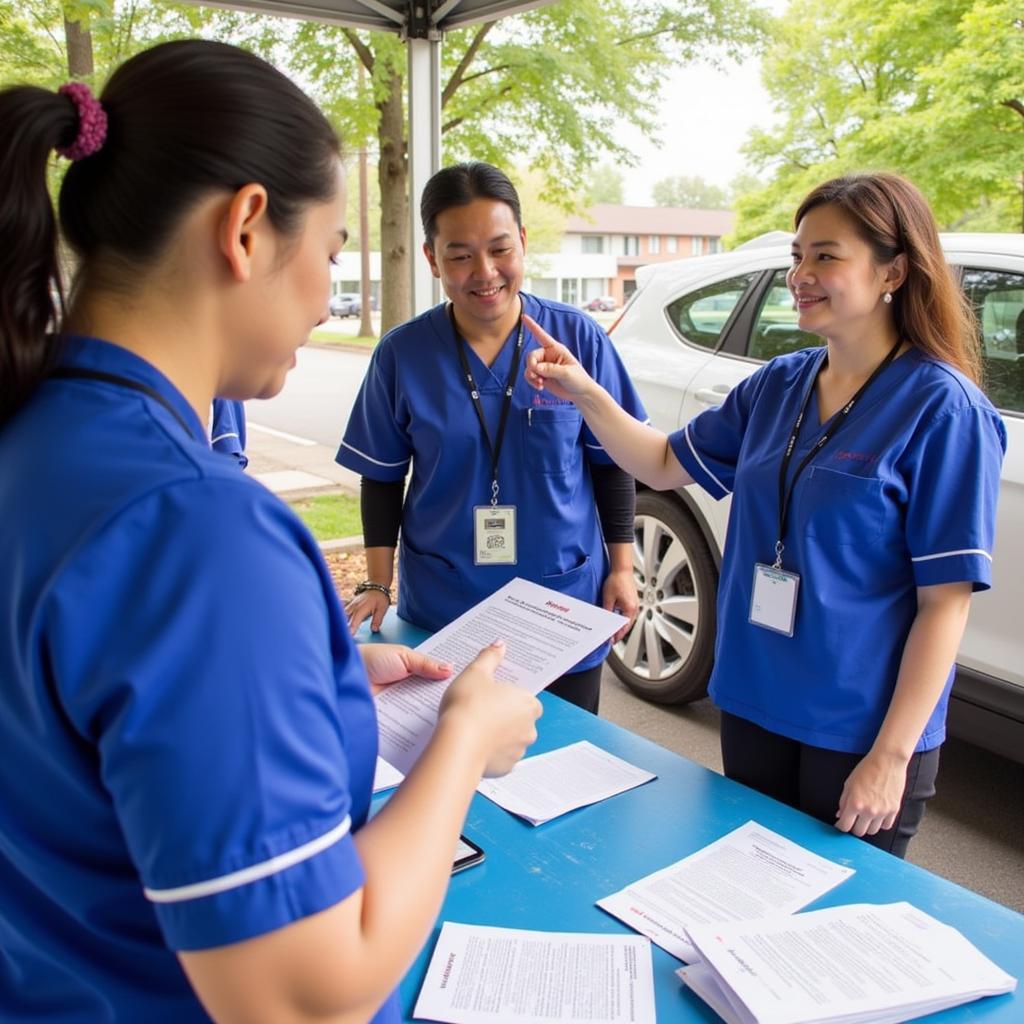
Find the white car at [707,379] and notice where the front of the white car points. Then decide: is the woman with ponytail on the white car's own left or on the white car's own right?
on the white car's own right

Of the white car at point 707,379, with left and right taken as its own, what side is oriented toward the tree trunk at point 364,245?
back

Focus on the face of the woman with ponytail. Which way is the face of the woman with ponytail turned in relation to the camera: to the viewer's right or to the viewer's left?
to the viewer's right

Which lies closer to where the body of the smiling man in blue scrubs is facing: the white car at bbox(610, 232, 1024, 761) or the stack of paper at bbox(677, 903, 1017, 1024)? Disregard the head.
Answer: the stack of paper

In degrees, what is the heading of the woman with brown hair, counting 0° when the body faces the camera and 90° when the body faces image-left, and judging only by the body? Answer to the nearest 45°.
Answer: approximately 45°

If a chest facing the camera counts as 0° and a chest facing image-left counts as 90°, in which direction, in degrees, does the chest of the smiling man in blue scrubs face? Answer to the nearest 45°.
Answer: approximately 0°

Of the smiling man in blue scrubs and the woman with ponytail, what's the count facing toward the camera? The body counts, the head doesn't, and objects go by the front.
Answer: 1
